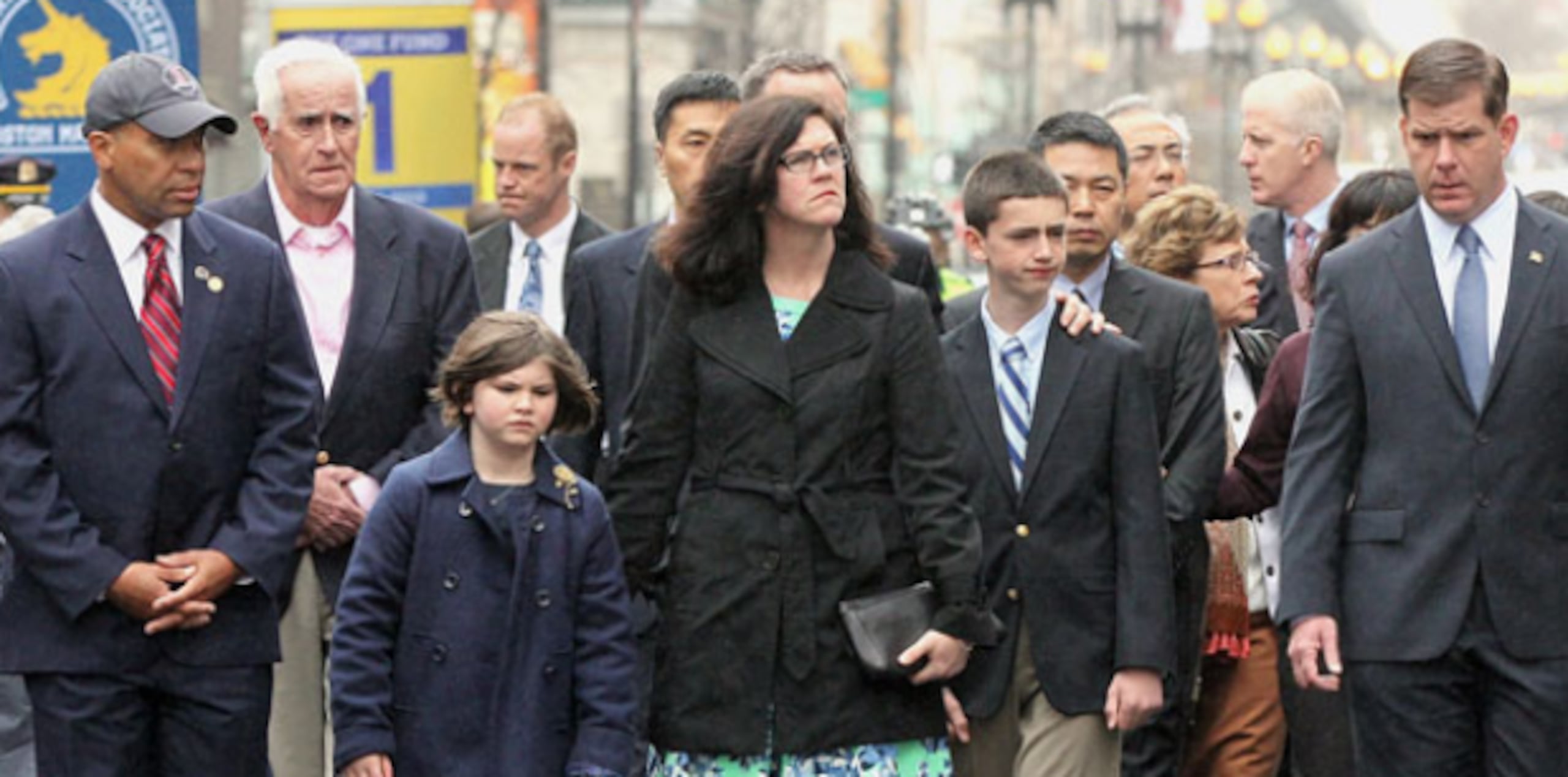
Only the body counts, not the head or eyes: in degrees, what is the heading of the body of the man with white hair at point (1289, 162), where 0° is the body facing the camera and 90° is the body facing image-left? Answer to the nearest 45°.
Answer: approximately 45°

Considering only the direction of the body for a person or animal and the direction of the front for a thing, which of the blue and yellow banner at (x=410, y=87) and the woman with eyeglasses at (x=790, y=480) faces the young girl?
the blue and yellow banner

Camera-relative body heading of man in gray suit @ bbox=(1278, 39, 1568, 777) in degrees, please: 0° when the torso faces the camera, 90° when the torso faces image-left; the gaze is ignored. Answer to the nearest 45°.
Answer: approximately 0°

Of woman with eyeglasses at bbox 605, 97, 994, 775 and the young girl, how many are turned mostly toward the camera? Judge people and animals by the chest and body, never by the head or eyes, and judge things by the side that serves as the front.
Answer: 2

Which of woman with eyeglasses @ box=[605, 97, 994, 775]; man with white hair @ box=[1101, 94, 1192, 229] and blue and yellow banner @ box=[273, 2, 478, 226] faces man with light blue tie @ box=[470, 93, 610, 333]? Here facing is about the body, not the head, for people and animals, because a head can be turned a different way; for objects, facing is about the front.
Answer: the blue and yellow banner

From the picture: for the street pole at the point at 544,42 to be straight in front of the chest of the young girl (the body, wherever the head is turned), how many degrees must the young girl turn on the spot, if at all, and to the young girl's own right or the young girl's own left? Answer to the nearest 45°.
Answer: approximately 180°

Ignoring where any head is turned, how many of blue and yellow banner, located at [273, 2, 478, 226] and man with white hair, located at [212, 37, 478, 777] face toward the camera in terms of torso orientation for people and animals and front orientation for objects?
2

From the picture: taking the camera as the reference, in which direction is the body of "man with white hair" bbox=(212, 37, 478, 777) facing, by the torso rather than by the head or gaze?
toward the camera

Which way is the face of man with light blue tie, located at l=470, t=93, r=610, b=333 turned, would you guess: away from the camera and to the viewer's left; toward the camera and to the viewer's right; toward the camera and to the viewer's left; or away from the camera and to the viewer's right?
toward the camera and to the viewer's left

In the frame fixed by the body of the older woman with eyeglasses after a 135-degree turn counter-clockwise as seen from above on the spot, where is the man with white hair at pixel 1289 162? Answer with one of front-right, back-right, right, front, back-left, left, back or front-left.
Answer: front

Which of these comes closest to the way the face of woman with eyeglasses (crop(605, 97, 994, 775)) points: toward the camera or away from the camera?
toward the camera

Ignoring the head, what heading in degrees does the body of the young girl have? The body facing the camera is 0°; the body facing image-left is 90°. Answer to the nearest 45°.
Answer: approximately 0°

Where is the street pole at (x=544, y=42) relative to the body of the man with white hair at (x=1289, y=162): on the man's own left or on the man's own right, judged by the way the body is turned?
on the man's own right

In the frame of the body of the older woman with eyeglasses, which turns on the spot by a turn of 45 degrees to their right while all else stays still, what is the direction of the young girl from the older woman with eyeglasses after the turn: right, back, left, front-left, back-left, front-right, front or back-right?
front-right

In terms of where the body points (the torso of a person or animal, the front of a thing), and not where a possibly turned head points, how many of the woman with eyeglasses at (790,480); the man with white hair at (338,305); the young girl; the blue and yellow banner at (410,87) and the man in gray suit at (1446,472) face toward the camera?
5
